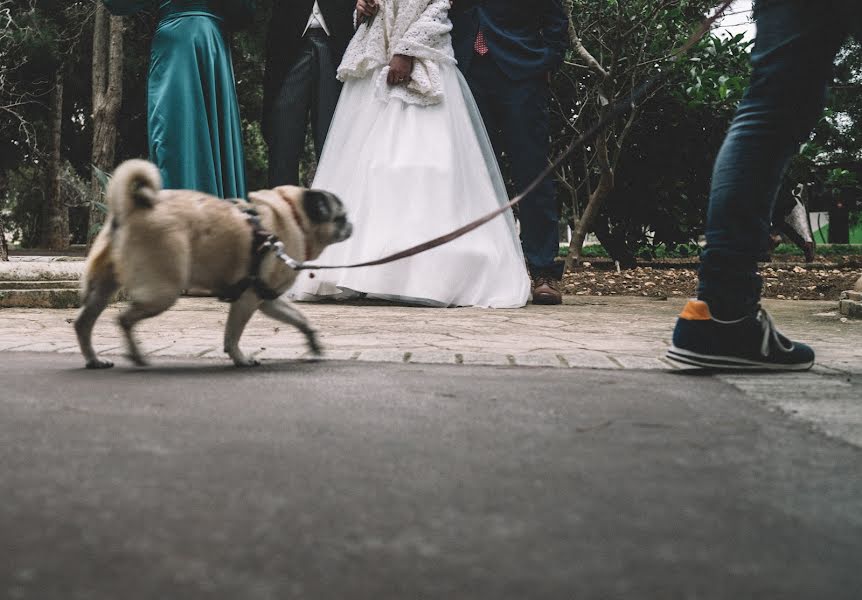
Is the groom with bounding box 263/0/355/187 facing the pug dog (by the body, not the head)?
yes

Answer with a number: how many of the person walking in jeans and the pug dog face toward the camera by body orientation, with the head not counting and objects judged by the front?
0

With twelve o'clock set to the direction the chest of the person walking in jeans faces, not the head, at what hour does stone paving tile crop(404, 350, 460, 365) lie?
The stone paving tile is roughly at 6 o'clock from the person walking in jeans.

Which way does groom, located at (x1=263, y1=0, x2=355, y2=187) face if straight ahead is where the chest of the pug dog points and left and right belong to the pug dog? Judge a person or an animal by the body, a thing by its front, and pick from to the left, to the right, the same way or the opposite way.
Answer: to the right

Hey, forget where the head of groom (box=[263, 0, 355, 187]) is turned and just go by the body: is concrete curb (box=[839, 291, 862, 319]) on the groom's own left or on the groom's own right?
on the groom's own left

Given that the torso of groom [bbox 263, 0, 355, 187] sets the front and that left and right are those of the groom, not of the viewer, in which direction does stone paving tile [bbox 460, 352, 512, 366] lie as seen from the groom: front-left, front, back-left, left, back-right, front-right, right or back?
front

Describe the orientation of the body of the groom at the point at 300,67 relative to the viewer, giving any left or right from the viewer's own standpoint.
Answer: facing the viewer

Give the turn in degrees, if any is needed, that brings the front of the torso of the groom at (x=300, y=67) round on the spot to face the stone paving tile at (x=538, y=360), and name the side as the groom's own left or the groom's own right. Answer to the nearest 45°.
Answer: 0° — they already face it

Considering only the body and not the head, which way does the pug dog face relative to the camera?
to the viewer's right

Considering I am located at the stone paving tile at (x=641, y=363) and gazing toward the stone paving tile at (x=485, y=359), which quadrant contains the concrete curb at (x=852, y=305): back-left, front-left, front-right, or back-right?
back-right

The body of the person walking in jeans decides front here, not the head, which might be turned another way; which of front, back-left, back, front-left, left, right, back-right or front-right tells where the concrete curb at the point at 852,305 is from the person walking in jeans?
left

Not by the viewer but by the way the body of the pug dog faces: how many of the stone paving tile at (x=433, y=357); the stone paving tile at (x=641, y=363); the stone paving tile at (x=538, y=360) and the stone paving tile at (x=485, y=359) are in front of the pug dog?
4

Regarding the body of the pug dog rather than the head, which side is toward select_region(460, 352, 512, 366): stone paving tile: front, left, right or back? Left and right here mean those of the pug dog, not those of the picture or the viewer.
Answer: front

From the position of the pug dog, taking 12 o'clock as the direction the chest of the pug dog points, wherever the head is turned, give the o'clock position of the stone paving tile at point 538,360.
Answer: The stone paving tile is roughly at 12 o'clock from the pug dog.

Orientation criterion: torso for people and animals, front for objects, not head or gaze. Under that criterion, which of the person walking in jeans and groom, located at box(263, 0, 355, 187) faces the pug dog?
the groom
